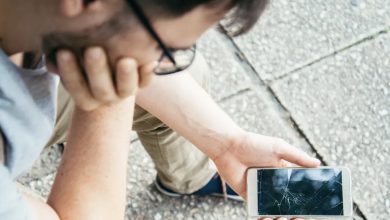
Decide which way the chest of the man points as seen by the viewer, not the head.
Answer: to the viewer's right
